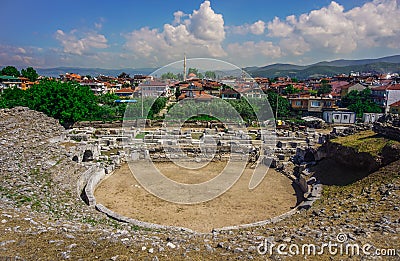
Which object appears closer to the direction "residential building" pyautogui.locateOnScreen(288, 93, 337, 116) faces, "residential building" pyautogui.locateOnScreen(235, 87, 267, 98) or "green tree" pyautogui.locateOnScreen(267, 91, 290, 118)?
the green tree

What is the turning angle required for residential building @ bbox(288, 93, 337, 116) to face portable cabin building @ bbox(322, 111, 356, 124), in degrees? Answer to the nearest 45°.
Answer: approximately 45° to its left

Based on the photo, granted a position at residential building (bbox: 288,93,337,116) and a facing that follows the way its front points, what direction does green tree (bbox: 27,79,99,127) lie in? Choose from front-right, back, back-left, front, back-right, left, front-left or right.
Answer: front-right

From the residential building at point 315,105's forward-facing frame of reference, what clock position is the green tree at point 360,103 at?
The green tree is roughly at 8 o'clock from the residential building.

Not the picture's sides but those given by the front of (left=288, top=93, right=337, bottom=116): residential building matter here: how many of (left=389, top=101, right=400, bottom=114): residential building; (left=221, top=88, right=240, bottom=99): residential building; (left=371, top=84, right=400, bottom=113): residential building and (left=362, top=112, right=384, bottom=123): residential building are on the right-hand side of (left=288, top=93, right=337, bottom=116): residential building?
1

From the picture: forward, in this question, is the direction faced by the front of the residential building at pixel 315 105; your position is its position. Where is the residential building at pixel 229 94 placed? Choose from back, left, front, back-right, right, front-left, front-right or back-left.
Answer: right

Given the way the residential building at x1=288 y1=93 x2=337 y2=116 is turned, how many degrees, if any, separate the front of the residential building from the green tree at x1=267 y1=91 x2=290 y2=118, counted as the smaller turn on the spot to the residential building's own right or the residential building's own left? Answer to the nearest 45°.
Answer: approximately 45° to the residential building's own right

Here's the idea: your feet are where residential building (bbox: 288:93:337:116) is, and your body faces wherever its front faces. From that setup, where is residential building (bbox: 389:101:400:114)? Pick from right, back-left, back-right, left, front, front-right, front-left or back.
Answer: left

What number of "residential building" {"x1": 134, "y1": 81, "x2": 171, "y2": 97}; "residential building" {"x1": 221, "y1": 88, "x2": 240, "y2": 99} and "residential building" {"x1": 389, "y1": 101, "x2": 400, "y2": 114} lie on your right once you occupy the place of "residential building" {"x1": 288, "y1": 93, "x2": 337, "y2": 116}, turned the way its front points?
2

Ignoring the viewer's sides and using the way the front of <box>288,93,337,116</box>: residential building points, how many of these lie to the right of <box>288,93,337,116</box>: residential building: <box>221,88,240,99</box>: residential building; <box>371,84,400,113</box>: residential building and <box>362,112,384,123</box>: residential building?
1

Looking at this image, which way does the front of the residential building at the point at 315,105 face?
toward the camera

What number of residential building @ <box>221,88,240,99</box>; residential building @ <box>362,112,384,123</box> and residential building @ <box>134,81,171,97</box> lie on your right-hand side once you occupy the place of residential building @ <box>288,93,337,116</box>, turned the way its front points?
2

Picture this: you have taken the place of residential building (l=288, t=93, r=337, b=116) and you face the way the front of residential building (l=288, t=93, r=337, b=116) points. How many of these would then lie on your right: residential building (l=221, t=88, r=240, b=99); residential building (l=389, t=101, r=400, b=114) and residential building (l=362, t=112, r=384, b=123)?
1
